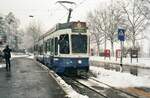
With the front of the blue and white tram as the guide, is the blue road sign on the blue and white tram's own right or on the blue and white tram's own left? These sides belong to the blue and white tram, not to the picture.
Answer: on the blue and white tram's own left

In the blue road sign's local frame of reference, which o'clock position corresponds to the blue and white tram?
The blue and white tram is roughly at 2 o'clock from the blue road sign.

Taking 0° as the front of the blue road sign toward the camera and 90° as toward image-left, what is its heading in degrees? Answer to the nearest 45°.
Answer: approximately 0°

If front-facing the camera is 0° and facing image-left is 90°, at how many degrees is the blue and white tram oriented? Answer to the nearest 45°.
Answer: approximately 315°

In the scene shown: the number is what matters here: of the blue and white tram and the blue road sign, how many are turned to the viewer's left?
0
